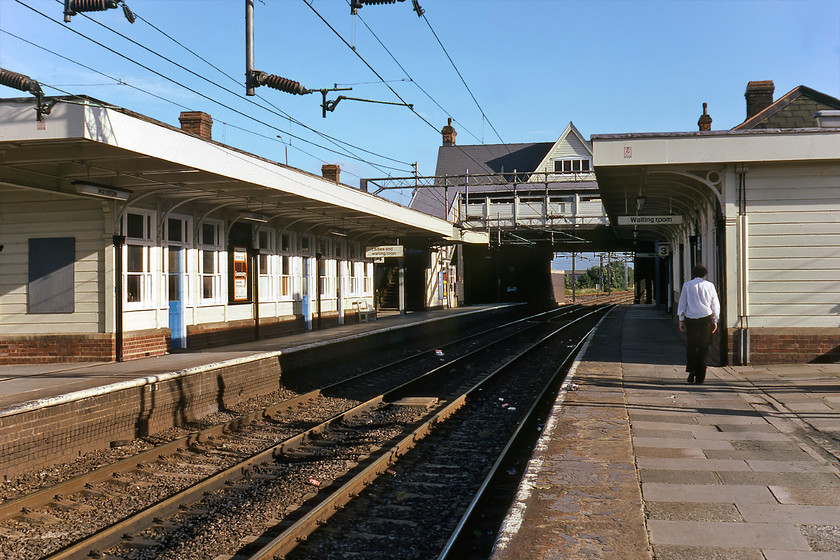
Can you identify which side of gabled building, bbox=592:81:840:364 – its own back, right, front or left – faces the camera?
left

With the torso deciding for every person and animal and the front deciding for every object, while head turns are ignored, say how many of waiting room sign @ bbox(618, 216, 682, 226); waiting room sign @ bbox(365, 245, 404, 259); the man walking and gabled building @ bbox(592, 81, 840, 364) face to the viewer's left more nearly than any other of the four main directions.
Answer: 1

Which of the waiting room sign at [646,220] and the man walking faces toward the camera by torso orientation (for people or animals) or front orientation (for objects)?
the waiting room sign

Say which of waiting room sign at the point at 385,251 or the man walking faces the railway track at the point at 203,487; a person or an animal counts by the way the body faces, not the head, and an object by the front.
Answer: the waiting room sign

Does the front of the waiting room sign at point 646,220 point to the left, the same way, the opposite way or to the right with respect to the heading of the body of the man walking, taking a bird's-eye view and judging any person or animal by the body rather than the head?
the opposite way

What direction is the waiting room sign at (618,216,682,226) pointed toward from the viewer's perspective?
toward the camera

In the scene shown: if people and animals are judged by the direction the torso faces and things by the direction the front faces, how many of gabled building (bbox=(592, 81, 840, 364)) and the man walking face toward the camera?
0

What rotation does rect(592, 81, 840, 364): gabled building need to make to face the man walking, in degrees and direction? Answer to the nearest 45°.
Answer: approximately 45° to its left

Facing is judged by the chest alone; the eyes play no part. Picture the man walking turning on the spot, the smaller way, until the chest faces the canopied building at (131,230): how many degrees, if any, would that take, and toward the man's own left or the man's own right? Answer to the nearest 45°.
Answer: approximately 90° to the man's own left

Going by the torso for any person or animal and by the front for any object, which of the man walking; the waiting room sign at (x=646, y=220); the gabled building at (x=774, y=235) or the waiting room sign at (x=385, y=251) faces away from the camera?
the man walking

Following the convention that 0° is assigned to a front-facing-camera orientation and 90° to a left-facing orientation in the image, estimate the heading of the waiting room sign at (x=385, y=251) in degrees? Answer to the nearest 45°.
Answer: approximately 0°

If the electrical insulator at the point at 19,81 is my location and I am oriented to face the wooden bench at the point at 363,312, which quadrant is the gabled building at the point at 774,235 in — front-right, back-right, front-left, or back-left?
front-right

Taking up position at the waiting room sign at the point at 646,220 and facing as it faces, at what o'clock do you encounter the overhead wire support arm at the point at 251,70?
The overhead wire support arm is roughly at 1 o'clock from the waiting room sign.

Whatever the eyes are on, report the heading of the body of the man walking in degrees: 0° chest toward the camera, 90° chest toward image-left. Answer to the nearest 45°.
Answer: approximately 180°

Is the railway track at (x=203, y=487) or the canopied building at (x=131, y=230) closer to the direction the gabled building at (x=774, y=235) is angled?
the canopied building

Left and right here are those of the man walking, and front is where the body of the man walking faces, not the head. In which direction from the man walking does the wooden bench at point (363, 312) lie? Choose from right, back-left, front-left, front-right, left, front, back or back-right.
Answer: front-left

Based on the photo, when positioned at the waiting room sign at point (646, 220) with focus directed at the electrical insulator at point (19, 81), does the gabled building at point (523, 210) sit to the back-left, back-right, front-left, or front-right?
back-right
